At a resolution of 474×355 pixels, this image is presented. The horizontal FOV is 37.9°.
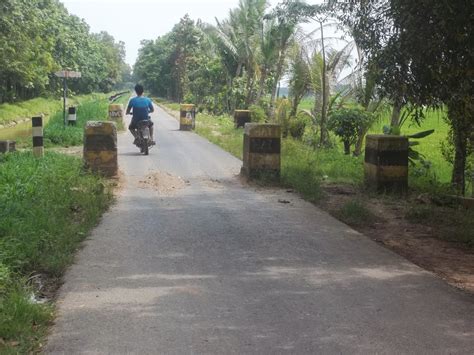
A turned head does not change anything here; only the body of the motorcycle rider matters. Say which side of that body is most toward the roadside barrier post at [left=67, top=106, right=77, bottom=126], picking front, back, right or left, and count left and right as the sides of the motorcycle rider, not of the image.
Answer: front

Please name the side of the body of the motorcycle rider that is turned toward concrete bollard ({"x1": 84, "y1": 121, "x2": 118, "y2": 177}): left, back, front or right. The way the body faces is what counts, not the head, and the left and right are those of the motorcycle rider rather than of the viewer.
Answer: back

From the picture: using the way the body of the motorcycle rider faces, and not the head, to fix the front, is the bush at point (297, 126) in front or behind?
in front

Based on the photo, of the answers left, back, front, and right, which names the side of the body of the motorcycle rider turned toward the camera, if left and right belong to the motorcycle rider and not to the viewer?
back

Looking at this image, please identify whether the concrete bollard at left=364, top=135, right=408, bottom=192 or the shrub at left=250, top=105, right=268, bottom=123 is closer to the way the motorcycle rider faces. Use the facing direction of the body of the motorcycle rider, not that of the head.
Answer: the shrub

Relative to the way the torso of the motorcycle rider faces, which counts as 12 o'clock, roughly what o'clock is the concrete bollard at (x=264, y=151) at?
The concrete bollard is roughly at 5 o'clock from the motorcycle rider.

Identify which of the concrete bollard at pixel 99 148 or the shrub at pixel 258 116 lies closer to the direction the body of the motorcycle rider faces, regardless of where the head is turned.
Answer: the shrub

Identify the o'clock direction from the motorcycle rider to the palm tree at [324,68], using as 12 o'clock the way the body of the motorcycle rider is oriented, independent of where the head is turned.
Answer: The palm tree is roughly at 2 o'clock from the motorcycle rider.
